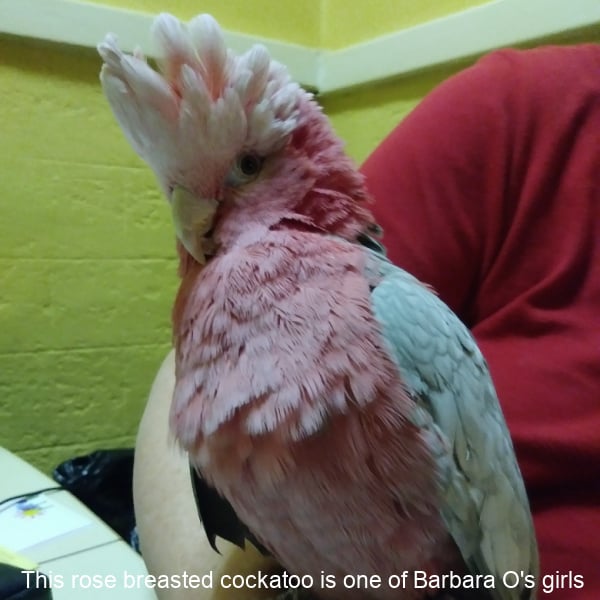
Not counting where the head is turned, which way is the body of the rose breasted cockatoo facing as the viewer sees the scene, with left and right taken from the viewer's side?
facing the viewer and to the left of the viewer

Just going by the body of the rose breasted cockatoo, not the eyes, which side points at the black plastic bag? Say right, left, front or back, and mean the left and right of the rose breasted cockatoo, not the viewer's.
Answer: right
